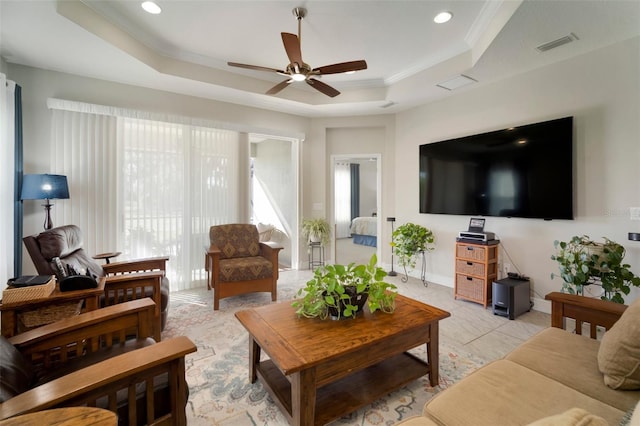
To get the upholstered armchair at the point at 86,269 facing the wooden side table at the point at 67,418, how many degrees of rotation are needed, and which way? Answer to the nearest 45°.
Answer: approximately 90° to its right

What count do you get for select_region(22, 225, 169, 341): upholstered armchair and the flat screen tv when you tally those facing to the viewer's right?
1

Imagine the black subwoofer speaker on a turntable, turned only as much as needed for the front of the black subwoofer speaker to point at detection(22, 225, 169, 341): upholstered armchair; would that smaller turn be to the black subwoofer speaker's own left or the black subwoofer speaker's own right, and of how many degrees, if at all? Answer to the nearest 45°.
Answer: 0° — it already faces it

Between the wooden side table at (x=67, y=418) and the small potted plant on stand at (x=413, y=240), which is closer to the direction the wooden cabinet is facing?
the wooden side table

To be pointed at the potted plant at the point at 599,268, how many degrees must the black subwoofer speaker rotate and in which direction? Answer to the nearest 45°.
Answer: approximately 90° to its left

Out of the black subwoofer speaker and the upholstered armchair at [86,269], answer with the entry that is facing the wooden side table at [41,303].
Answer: the black subwoofer speaker

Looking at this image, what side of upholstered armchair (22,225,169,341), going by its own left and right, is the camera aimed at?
right

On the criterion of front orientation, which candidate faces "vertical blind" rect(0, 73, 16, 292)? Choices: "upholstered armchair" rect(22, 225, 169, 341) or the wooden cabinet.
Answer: the wooden cabinet

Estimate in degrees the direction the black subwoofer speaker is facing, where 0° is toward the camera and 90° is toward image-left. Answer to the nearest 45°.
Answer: approximately 45°

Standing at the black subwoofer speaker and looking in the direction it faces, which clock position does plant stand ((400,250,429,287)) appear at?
The plant stand is roughly at 3 o'clock from the black subwoofer speaker.
